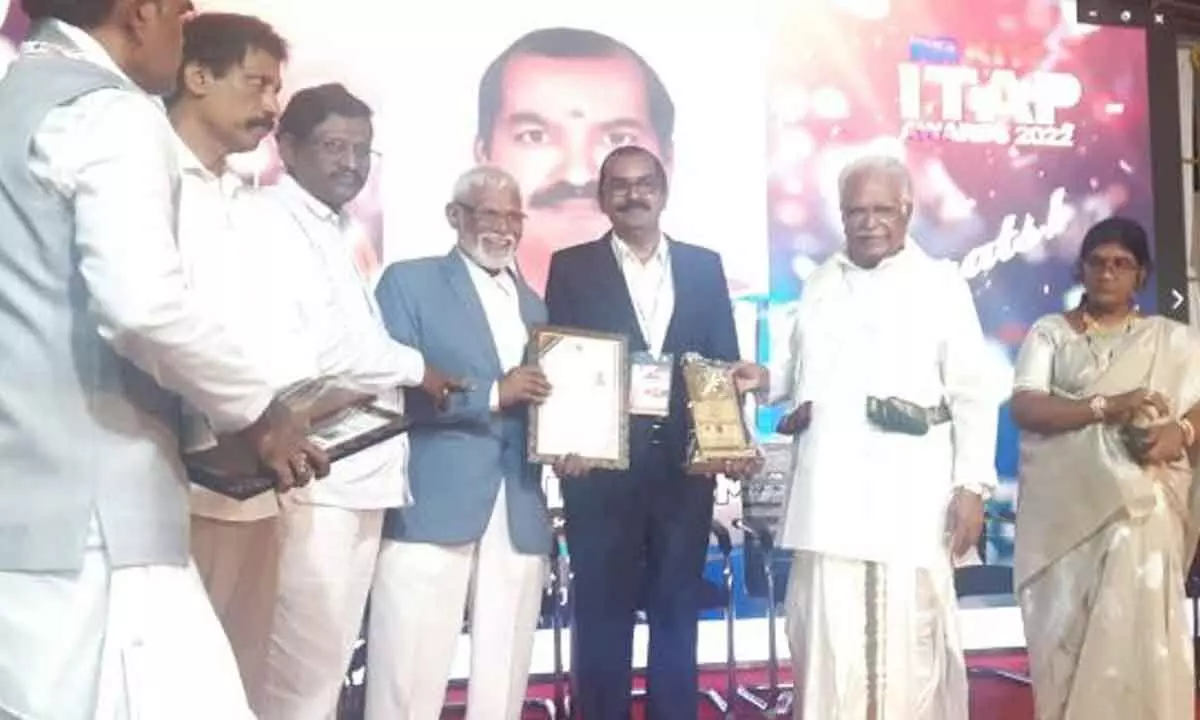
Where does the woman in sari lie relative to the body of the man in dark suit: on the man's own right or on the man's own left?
on the man's own left

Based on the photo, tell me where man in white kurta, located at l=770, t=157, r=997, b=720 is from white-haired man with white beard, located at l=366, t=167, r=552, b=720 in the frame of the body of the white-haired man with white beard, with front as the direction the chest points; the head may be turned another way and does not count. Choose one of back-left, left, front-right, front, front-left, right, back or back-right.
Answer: front-left

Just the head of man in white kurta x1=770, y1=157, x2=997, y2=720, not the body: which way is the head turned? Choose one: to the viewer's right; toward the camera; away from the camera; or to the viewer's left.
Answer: toward the camera

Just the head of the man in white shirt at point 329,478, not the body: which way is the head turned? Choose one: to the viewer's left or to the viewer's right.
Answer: to the viewer's right

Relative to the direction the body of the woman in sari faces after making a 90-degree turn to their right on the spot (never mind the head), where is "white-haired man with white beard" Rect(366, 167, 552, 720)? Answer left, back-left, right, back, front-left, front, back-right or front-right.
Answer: front-left

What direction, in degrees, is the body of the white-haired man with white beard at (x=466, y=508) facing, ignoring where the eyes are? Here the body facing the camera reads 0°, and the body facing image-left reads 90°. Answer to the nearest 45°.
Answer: approximately 315°

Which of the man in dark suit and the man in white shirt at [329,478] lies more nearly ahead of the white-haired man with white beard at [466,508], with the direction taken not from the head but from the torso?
the man in dark suit

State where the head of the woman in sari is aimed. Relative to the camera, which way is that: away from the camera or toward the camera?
toward the camera

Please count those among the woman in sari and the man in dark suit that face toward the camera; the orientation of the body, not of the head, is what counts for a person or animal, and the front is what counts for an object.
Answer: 2

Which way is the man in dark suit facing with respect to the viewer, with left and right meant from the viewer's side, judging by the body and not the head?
facing the viewer

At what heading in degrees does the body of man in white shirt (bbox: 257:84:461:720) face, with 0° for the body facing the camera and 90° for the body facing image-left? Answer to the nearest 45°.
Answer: approximately 315°

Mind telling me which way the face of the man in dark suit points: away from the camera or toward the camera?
toward the camera

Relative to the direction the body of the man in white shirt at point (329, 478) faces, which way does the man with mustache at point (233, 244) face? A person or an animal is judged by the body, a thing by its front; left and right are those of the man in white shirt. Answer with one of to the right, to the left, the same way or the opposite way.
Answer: the same way

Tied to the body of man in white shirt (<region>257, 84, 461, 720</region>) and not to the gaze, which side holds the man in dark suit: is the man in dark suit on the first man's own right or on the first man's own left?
on the first man's own left

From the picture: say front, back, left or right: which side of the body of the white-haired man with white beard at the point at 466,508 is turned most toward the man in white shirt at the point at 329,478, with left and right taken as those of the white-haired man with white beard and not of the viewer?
right
